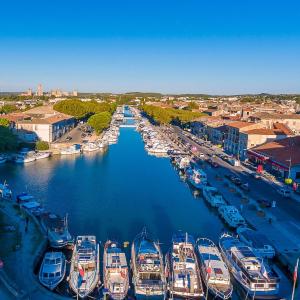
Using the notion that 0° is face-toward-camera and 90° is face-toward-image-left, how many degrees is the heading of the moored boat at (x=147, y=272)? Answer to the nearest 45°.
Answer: approximately 180°

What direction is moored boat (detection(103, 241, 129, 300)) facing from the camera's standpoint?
away from the camera

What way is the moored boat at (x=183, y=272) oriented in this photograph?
away from the camera

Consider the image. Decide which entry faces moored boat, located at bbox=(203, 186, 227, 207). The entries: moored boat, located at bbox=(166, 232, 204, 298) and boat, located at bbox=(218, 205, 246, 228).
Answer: moored boat, located at bbox=(166, 232, 204, 298)

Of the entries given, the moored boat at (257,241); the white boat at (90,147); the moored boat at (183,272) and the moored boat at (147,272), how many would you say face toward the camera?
0

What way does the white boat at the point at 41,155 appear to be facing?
to the viewer's right

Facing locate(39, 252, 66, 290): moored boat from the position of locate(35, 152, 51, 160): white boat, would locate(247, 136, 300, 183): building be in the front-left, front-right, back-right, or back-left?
front-left

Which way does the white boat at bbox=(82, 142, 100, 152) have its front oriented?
to the viewer's right

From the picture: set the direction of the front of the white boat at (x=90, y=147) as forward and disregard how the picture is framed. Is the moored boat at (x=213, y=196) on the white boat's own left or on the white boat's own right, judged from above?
on the white boat's own right

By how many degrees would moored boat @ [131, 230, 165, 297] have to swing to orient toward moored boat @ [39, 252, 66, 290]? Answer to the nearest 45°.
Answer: approximately 90° to its left

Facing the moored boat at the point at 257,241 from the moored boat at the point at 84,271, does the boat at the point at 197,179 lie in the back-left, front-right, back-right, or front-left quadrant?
front-left

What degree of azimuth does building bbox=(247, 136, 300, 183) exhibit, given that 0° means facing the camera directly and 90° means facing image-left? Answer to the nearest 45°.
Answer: approximately 45°

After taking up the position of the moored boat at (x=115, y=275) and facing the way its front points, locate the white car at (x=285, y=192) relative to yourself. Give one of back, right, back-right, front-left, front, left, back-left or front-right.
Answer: front-right

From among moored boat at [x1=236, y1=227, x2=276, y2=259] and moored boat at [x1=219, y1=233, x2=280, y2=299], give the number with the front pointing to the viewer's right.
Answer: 0

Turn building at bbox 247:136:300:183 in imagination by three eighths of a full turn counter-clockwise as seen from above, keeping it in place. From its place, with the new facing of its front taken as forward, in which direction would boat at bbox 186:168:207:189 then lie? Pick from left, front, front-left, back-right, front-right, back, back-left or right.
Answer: back-right
